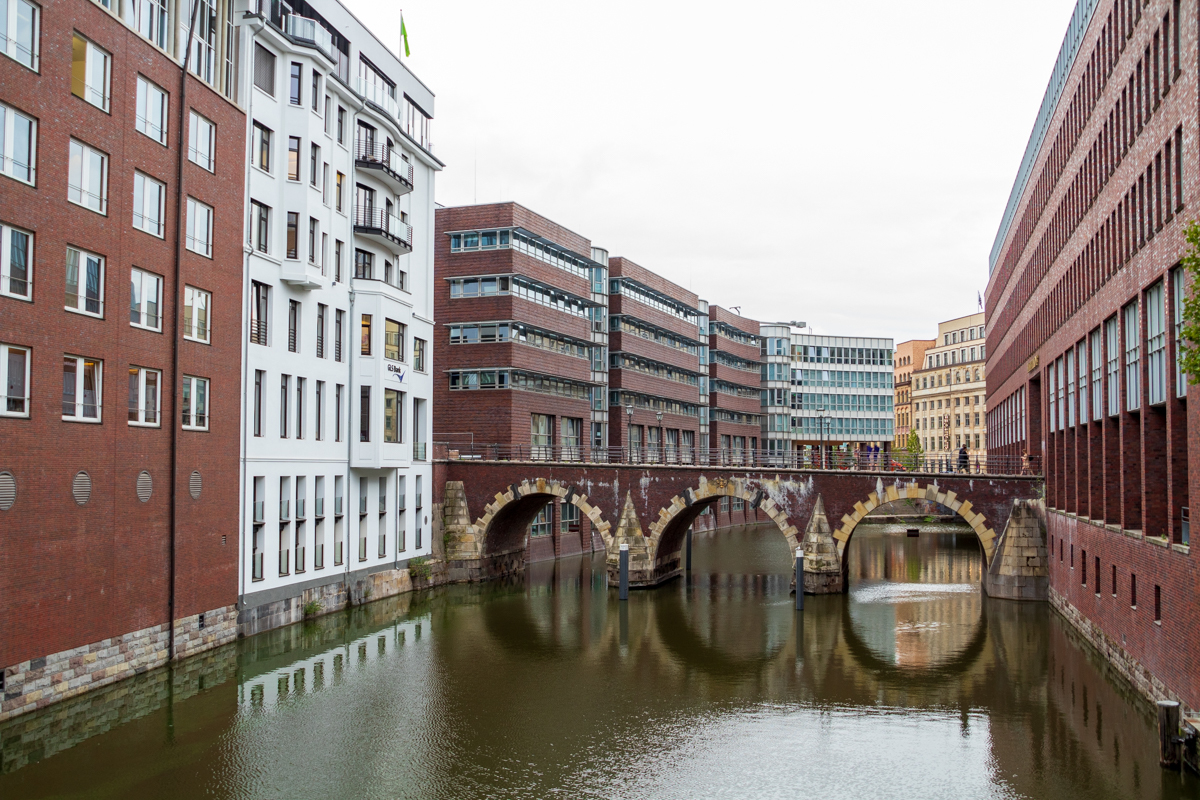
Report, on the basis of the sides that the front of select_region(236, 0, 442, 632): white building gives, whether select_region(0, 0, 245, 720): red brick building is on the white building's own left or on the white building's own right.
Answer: on the white building's own right

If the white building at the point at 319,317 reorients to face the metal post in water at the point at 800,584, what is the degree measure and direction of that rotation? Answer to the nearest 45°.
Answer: approximately 45° to its left

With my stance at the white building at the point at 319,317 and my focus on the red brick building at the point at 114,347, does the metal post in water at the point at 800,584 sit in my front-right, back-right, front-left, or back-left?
back-left

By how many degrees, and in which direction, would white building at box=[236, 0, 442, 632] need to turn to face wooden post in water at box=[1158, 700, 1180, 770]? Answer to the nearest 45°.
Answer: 0° — it already faces it

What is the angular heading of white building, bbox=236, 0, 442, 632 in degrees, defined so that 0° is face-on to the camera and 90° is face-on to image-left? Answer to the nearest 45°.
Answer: approximately 315°

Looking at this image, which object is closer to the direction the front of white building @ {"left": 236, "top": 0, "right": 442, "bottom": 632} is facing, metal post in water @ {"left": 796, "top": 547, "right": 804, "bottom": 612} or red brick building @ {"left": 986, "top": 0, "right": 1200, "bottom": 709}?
the red brick building

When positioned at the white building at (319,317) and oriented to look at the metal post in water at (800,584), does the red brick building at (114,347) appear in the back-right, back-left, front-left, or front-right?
back-right
